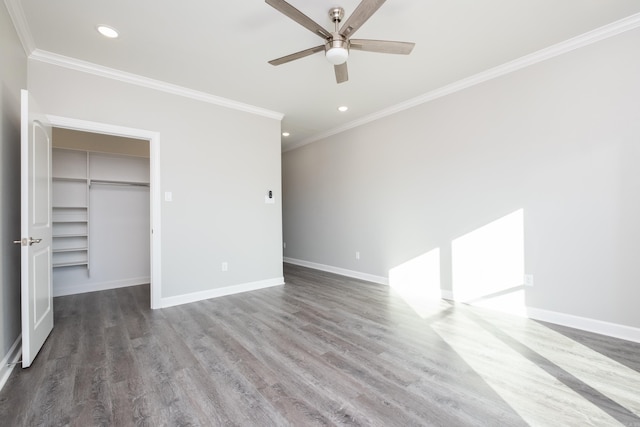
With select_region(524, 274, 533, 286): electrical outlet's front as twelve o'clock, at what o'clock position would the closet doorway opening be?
The closet doorway opening is roughly at 2 o'clock from the electrical outlet.

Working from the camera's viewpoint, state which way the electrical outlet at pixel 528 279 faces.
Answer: facing the viewer

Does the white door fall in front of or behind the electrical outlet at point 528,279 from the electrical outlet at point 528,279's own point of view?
in front

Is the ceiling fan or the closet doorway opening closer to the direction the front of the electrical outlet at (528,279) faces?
the ceiling fan

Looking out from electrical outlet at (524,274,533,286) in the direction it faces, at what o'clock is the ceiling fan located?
The ceiling fan is roughly at 1 o'clock from the electrical outlet.

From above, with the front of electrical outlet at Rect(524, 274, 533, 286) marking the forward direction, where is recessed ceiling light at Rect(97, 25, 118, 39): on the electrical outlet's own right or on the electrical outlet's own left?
on the electrical outlet's own right

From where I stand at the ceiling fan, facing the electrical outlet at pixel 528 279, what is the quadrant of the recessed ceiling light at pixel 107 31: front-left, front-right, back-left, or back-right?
back-left
